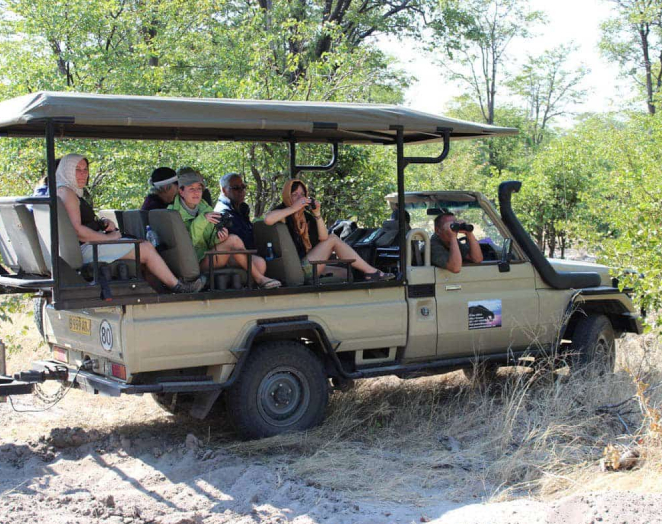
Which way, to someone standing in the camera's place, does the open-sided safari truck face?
facing away from the viewer and to the right of the viewer

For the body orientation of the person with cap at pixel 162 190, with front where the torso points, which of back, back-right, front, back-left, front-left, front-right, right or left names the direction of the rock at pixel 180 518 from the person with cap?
back-right

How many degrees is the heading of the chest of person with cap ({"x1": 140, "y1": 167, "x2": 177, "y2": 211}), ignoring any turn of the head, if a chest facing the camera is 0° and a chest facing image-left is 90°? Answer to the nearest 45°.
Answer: approximately 225°

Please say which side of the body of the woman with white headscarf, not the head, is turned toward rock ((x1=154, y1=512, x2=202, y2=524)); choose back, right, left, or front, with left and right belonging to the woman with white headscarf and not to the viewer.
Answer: right

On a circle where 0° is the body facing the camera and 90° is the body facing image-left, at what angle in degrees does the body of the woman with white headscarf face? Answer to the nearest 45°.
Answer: approximately 270°

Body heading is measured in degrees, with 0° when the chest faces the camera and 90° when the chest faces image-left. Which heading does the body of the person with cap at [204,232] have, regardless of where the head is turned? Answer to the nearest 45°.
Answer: approximately 315°

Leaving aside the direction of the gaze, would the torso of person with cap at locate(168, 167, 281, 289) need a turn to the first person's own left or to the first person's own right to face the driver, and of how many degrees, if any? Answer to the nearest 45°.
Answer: approximately 45° to the first person's own left
